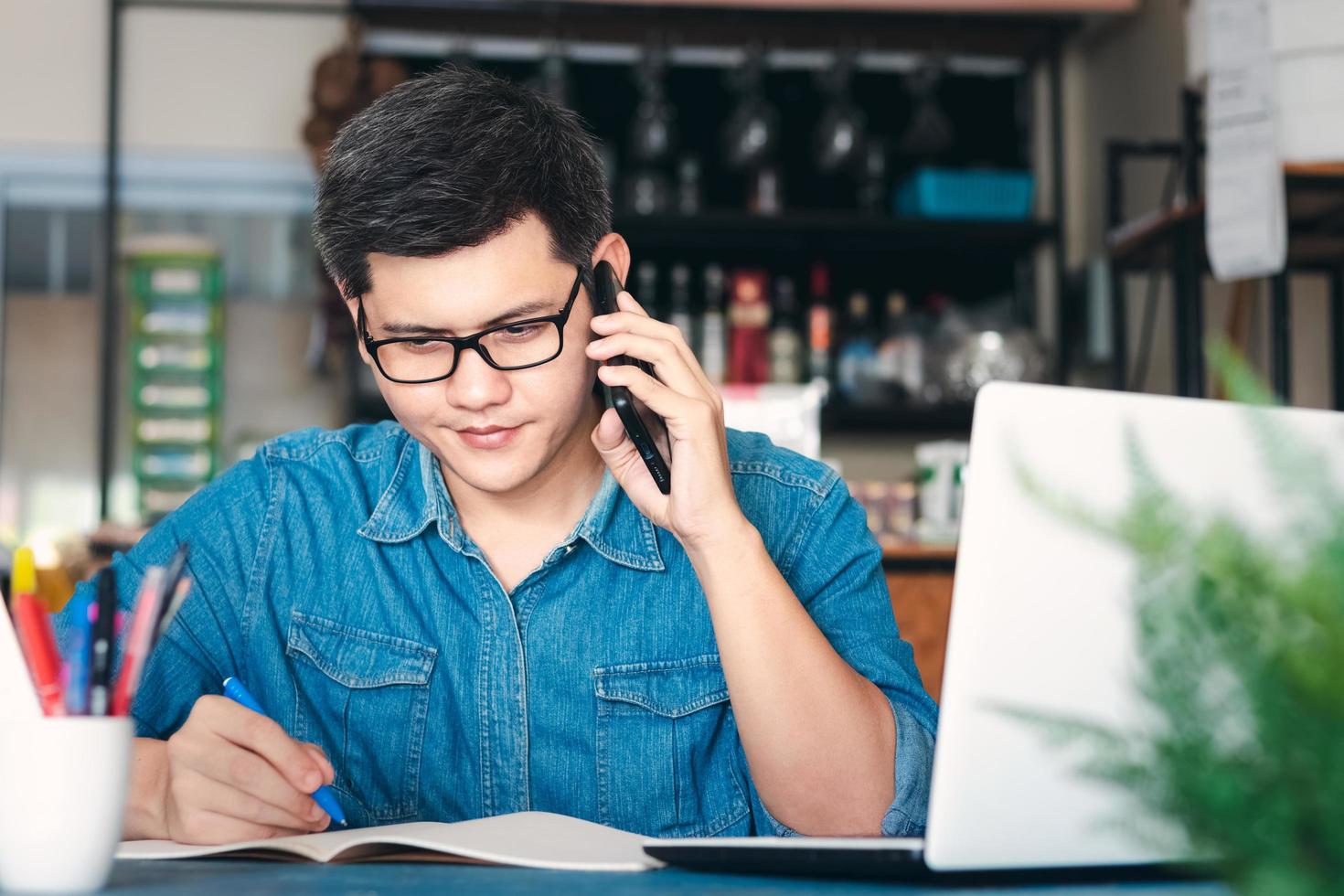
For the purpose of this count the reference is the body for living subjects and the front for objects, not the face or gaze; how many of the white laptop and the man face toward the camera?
1

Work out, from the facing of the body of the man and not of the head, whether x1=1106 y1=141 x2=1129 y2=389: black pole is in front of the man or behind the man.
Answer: behind

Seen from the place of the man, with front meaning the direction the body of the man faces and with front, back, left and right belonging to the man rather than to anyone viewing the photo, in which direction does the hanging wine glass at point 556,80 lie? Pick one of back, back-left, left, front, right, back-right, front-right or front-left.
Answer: back

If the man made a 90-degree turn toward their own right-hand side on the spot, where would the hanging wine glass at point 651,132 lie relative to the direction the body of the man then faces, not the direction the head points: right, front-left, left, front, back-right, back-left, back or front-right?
right

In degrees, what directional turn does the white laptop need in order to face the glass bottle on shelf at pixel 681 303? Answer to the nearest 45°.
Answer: approximately 45° to its right

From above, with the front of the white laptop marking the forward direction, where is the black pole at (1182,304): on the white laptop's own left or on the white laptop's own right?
on the white laptop's own right

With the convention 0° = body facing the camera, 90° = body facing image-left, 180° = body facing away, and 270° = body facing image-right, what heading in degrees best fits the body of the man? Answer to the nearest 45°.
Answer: approximately 0°

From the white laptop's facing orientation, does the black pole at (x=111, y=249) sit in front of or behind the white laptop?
in front

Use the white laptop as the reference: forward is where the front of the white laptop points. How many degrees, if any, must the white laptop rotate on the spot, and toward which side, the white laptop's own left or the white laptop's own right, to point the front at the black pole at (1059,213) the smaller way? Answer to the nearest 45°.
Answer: approximately 45° to the white laptop's own right

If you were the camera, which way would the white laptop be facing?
facing away from the viewer and to the left of the viewer

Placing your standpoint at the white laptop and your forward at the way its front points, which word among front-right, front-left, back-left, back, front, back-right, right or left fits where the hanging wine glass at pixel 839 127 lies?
front-right

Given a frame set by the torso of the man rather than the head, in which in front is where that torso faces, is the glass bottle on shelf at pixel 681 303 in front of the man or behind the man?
behind

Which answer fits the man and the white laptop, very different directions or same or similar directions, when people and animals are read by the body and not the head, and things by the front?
very different directions
